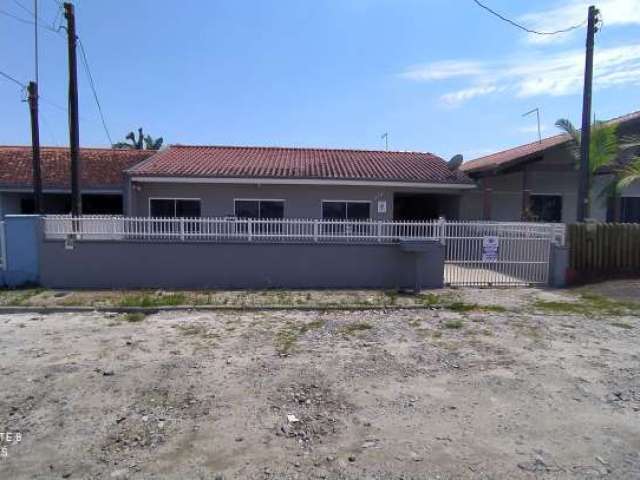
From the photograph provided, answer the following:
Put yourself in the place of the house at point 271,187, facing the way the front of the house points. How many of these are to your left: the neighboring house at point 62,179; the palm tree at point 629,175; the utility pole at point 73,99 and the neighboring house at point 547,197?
2

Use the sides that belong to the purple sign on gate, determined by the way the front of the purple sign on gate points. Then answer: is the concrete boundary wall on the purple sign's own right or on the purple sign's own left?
on the purple sign's own right

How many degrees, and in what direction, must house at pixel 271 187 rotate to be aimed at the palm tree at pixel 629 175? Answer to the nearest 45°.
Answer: approximately 90° to its left

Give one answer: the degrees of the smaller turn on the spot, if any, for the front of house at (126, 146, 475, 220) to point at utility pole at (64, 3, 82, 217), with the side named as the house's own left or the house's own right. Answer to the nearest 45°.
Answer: approximately 45° to the house's own right

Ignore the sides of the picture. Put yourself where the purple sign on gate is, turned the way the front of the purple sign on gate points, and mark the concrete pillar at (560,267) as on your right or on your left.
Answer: on your left

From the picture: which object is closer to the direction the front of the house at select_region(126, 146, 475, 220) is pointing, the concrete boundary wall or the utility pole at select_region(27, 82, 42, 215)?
the concrete boundary wall

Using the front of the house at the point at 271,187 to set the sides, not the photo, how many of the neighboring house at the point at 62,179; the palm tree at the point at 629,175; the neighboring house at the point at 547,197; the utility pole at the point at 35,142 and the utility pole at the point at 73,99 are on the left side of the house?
2

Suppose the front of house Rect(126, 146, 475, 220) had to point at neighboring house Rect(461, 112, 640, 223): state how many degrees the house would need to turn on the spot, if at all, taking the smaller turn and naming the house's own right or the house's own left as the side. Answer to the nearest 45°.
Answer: approximately 90° to the house's own left

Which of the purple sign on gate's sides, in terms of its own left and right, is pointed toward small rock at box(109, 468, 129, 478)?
front

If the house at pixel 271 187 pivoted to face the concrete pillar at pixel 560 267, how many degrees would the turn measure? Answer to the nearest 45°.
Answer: approximately 45° to its left

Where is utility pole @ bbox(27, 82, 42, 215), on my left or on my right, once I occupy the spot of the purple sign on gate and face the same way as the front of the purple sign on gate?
on my right

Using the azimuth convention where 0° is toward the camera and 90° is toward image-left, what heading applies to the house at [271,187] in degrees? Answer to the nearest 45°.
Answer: approximately 0°
